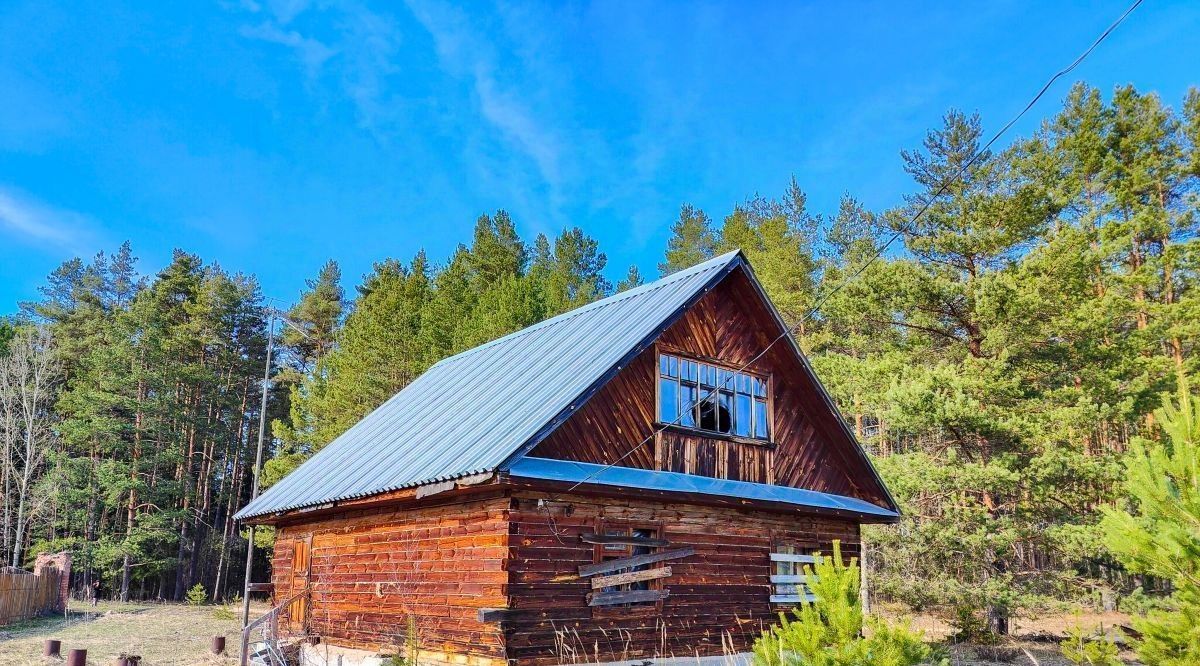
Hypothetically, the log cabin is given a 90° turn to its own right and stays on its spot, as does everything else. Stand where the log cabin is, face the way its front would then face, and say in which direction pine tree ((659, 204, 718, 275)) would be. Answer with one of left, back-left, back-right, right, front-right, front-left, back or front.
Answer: back-right

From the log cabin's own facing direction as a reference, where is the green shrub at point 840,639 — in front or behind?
in front

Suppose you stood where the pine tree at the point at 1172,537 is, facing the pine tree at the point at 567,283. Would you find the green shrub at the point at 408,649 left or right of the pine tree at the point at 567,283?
left

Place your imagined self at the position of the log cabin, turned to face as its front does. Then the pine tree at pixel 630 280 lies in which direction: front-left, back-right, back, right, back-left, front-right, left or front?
back-left

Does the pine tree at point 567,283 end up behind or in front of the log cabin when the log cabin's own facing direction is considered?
behind
